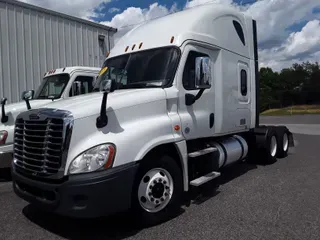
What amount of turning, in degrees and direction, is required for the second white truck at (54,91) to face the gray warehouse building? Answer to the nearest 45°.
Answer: approximately 135° to its right

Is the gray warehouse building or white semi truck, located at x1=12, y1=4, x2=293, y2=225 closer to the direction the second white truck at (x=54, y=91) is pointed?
the white semi truck

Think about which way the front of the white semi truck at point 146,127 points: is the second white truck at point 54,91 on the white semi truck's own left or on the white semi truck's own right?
on the white semi truck's own right

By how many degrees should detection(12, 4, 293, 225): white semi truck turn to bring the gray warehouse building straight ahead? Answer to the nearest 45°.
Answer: approximately 90° to its right

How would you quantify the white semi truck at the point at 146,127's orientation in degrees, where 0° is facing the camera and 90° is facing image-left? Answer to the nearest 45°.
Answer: approximately 45°
